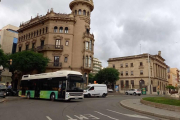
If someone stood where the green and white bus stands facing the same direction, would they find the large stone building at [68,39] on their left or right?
on their left

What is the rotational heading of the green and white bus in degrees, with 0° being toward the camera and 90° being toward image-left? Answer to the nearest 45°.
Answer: approximately 315°

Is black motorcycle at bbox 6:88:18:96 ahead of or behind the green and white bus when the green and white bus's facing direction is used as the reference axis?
behind
